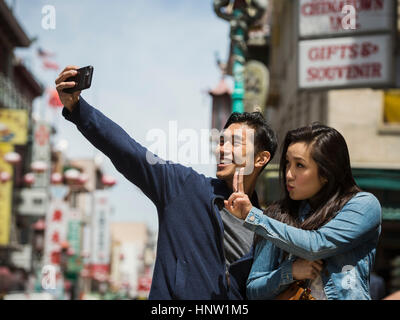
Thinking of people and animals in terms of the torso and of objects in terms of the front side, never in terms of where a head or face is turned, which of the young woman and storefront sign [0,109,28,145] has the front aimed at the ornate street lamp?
the storefront sign

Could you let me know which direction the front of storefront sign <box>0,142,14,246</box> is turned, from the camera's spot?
facing the viewer

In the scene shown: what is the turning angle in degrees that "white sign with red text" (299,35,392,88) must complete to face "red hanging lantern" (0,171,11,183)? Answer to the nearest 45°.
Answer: approximately 135° to its right

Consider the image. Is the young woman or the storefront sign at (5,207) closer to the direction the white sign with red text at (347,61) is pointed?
the young woman

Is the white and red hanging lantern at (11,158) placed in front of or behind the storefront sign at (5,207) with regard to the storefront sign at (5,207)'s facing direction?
in front

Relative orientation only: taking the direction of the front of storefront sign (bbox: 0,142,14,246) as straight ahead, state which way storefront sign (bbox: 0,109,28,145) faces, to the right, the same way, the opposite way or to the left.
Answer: the same way

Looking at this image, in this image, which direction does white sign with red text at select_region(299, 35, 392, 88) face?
toward the camera

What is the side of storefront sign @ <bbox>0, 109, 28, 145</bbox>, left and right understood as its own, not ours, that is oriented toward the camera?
front

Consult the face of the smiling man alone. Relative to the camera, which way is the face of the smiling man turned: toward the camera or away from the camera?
toward the camera

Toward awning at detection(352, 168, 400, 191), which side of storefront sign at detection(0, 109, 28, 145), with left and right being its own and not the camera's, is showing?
front
